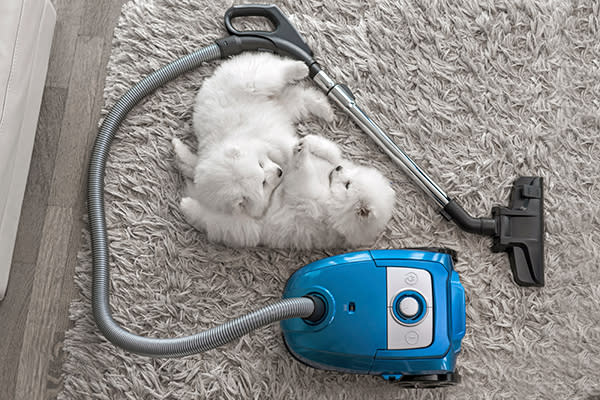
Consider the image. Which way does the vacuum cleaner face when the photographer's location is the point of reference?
facing to the left of the viewer
